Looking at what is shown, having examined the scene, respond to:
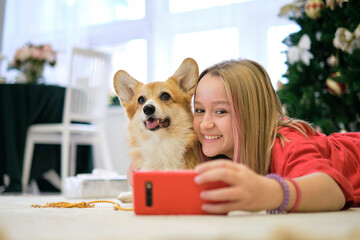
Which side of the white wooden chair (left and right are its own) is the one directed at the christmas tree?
back

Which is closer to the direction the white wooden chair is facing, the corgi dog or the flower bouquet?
the flower bouquet

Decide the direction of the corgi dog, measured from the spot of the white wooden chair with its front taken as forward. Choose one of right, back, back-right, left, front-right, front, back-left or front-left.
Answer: back-left

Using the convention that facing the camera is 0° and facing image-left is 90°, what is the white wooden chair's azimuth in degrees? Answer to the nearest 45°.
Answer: approximately 135°

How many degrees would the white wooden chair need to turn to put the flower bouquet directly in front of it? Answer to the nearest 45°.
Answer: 0° — it already faces it

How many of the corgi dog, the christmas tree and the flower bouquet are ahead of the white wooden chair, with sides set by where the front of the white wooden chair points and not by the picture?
1

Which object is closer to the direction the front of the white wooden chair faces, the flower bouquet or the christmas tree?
the flower bouquet
